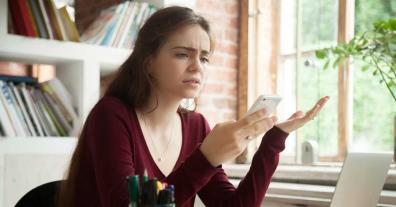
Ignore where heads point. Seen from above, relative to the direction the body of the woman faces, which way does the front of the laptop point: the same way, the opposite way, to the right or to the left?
the opposite way

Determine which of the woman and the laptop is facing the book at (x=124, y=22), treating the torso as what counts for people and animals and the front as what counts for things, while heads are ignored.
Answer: the laptop

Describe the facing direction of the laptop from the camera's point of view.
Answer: facing away from the viewer and to the left of the viewer

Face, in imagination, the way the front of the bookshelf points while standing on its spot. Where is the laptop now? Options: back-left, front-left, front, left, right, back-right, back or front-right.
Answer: front

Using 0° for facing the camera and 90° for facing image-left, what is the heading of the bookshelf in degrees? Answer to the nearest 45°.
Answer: approximately 315°

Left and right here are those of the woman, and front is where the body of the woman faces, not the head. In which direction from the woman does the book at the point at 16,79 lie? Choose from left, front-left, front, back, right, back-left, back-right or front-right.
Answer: back

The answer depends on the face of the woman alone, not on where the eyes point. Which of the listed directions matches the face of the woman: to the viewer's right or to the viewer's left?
to the viewer's right

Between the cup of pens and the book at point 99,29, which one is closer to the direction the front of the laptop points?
the book

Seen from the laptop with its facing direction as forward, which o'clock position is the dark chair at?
The dark chair is roughly at 10 o'clock from the laptop.

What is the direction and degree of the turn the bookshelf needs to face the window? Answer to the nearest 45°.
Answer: approximately 45° to its left

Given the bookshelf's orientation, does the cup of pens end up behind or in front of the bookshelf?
in front

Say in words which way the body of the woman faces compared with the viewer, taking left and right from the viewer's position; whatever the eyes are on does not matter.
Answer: facing the viewer and to the right of the viewer

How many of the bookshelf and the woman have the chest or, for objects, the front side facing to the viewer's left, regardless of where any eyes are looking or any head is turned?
0

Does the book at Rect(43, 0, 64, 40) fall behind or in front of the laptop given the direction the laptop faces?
in front

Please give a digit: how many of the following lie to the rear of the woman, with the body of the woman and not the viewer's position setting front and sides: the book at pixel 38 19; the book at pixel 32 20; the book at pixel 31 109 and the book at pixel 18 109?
4
